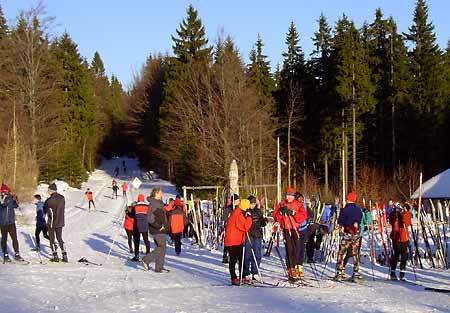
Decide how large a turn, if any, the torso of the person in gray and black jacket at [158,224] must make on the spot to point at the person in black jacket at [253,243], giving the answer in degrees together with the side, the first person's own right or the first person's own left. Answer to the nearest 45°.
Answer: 0° — they already face them

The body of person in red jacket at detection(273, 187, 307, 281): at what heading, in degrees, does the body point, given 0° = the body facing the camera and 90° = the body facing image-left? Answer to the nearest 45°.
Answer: approximately 0°

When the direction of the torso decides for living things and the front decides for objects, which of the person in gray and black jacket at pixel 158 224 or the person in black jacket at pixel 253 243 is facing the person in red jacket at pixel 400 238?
the person in gray and black jacket at pixel 158 224

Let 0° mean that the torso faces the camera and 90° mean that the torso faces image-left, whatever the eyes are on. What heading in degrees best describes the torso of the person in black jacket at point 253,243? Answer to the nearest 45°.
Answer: approximately 45°

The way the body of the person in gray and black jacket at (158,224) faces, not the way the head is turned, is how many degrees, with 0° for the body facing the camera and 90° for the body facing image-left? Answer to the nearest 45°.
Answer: approximately 270°

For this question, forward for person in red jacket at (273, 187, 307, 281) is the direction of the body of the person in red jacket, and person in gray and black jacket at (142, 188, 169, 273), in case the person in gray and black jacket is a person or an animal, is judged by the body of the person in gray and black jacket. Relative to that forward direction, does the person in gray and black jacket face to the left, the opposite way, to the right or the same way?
to the left

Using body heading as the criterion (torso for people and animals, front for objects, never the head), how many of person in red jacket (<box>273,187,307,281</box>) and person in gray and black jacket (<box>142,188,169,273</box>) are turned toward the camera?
1

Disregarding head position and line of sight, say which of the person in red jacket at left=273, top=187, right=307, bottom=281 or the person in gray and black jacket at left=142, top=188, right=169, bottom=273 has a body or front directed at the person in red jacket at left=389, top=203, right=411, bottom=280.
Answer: the person in gray and black jacket

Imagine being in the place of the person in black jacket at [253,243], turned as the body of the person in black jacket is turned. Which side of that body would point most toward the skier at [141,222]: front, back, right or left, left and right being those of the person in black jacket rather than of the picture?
right

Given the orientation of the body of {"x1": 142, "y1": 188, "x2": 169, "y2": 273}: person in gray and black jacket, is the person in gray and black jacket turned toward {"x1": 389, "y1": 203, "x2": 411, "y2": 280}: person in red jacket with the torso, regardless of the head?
yes

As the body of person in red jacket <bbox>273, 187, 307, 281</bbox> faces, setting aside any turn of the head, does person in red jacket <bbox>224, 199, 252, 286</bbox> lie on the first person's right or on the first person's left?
on the first person's right

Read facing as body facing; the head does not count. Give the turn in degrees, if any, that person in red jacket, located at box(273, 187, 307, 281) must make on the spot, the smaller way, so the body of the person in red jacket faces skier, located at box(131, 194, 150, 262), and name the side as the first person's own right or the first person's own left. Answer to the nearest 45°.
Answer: approximately 135° to the first person's own right

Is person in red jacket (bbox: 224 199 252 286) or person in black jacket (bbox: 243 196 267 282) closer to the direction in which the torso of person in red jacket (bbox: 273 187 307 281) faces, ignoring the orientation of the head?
the person in red jacket

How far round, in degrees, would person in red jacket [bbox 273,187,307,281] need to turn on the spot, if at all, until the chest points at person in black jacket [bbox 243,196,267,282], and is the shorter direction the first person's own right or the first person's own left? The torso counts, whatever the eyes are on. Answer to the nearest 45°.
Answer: approximately 135° to the first person's own right
